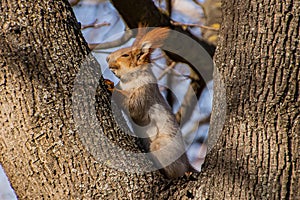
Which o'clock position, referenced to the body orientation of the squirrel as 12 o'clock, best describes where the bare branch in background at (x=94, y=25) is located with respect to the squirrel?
The bare branch in background is roughly at 2 o'clock from the squirrel.

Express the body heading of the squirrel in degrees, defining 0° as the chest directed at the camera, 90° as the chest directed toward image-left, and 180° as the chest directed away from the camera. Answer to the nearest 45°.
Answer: approximately 90°

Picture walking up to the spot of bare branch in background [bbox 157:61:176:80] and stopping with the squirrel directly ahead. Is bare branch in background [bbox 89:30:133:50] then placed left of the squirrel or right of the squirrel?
right

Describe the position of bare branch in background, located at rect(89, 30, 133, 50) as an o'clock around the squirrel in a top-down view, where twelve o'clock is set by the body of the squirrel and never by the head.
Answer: The bare branch in background is roughly at 2 o'clock from the squirrel.

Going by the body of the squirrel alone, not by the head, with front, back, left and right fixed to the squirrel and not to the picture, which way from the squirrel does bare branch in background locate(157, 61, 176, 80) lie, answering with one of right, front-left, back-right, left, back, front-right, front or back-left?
right
